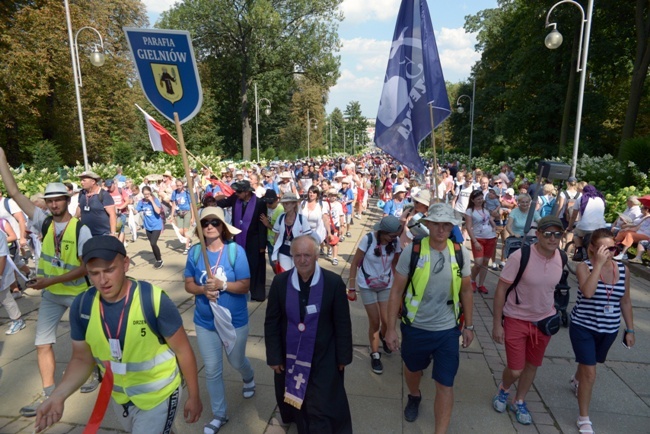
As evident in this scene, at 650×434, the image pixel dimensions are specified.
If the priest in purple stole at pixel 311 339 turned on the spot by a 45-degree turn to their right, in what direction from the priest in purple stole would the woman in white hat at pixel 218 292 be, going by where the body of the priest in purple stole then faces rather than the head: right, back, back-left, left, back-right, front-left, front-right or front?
right

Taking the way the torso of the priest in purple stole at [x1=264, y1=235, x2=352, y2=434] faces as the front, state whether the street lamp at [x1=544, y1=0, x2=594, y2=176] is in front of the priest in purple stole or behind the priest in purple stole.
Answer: behind

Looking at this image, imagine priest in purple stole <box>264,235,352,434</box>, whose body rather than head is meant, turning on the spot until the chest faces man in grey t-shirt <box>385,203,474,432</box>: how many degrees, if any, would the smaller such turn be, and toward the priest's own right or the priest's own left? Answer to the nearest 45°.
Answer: approximately 90° to the priest's own left

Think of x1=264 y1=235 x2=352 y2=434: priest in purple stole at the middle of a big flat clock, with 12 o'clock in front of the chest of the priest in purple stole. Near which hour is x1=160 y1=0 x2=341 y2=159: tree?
The tree is roughly at 6 o'clock from the priest in purple stole.

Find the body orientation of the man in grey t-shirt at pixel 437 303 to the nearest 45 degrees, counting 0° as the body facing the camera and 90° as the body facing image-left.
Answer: approximately 0°

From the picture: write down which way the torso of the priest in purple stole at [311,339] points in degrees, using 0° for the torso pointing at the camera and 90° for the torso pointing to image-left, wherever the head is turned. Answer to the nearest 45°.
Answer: approximately 0°

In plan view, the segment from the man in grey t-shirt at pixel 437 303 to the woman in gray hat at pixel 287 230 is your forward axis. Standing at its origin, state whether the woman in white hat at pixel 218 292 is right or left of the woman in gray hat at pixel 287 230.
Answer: left

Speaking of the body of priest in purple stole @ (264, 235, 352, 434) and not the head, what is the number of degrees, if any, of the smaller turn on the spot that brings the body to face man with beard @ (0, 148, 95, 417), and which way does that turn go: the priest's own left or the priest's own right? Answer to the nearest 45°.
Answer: approximately 135° to the priest's own right

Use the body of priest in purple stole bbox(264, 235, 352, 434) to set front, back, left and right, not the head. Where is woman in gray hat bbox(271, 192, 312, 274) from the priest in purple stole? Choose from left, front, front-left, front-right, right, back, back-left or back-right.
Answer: back

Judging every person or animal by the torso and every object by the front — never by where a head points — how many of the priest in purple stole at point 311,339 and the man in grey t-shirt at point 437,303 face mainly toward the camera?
2

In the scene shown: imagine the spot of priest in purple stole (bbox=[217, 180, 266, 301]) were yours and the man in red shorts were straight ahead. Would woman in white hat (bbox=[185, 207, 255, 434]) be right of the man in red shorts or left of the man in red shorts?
right

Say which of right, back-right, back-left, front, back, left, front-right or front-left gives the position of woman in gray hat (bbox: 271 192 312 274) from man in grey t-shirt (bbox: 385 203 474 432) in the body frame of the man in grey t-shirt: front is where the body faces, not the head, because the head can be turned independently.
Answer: back-right
